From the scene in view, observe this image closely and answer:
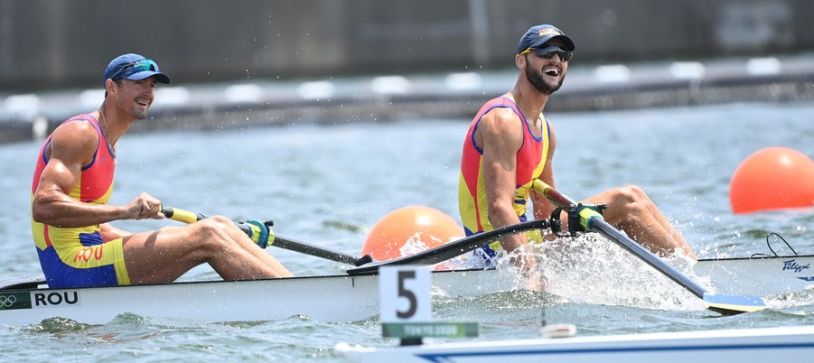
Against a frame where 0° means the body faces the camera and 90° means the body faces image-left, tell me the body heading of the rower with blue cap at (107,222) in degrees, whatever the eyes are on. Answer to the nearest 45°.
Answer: approximately 270°
